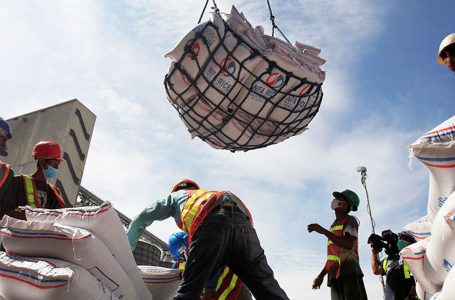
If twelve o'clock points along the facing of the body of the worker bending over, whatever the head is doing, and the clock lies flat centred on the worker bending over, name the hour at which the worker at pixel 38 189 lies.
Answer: The worker is roughly at 11 o'clock from the worker bending over.

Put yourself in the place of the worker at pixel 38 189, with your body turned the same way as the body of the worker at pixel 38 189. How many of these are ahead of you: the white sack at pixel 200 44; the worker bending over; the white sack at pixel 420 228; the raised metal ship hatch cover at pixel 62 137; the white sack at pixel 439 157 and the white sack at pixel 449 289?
5

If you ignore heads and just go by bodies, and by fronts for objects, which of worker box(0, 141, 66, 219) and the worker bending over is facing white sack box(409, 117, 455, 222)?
the worker

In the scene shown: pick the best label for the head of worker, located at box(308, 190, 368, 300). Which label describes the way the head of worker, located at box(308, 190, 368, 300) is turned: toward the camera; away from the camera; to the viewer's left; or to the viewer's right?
to the viewer's left

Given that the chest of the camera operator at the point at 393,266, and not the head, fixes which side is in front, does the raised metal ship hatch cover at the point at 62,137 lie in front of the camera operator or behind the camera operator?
in front

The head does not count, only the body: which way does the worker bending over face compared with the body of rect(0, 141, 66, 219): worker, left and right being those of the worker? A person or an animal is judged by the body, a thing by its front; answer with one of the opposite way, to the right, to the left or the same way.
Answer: the opposite way

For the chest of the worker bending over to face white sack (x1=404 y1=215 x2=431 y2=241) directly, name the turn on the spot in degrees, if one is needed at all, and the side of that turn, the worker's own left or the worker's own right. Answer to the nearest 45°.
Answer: approximately 135° to the worker's own right

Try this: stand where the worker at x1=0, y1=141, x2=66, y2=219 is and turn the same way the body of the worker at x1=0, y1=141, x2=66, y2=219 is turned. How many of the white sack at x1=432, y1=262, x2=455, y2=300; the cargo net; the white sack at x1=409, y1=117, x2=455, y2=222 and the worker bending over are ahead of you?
4

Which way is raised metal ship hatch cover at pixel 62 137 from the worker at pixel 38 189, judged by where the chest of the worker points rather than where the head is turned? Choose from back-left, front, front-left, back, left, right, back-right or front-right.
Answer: back-left

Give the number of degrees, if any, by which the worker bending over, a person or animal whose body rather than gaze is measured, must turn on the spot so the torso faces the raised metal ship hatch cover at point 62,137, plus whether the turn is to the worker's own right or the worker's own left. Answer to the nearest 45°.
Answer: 0° — they already face it

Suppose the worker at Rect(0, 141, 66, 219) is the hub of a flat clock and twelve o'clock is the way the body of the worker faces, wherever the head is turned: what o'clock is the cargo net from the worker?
The cargo net is roughly at 10 o'clock from the worker.

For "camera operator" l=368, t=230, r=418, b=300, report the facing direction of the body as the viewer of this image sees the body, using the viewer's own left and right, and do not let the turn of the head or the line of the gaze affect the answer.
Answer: facing the viewer and to the left of the viewer

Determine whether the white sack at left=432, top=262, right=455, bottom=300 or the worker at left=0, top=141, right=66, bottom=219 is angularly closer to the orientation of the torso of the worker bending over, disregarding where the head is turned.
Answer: the worker

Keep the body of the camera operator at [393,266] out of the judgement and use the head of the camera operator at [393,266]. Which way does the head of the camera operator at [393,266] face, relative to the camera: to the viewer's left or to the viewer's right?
to the viewer's left

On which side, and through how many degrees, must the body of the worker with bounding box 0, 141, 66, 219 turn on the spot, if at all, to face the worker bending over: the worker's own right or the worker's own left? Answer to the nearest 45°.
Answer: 0° — they already face them

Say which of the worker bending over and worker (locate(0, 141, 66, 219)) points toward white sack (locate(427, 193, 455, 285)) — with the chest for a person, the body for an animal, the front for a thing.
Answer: the worker

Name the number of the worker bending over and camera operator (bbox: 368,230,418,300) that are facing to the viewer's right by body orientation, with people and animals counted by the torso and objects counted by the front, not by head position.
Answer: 0
